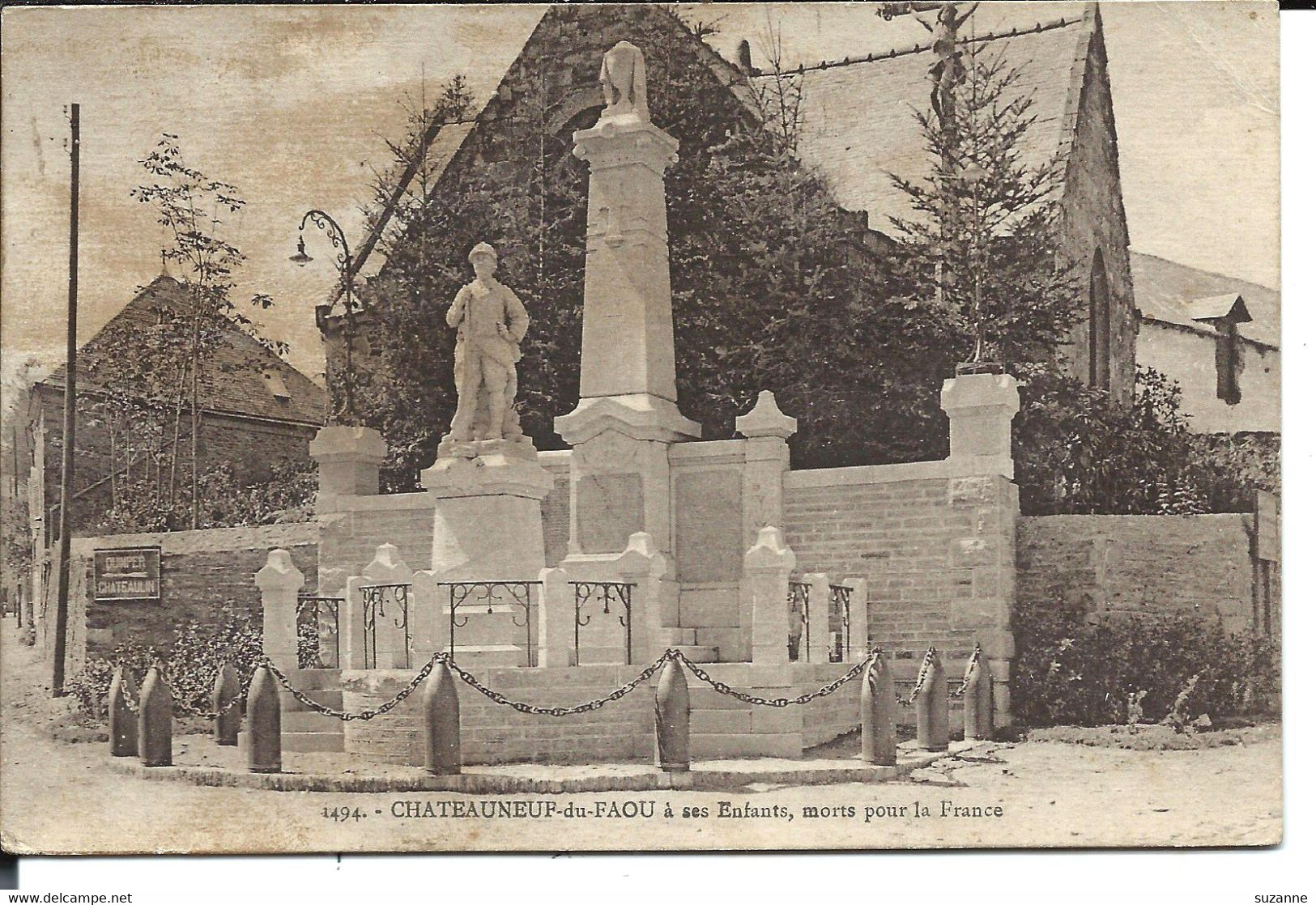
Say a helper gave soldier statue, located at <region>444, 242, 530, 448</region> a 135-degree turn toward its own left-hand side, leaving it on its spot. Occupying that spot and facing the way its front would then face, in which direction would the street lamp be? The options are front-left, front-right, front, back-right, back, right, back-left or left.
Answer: left

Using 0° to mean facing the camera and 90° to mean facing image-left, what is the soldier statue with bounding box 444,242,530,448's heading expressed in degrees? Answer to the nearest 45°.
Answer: approximately 0°

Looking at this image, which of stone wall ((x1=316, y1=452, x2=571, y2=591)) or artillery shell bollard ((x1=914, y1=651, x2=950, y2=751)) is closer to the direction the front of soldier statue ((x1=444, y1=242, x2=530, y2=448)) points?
the artillery shell bollard
